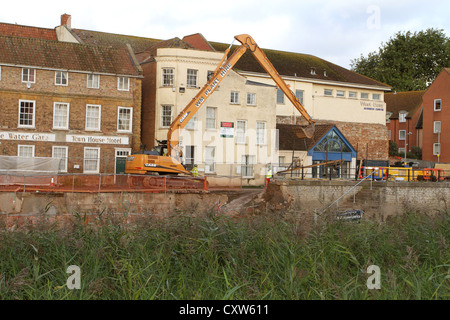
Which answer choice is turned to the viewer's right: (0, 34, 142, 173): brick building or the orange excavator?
the orange excavator

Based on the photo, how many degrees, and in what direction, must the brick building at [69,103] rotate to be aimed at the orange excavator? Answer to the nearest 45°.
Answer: approximately 45° to its left

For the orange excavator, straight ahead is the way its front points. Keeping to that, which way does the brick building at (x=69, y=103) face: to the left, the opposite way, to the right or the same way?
to the right

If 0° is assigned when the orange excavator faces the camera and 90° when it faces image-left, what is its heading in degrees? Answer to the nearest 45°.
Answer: approximately 270°

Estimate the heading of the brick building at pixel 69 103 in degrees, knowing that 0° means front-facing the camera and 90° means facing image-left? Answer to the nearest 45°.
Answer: approximately 0°

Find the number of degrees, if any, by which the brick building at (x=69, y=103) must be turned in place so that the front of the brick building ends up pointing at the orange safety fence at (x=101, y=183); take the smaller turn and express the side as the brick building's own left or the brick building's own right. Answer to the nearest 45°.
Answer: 0° — it already faces it

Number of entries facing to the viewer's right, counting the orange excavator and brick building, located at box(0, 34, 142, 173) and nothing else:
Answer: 1

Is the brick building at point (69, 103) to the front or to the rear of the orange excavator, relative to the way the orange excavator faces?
to the rear
